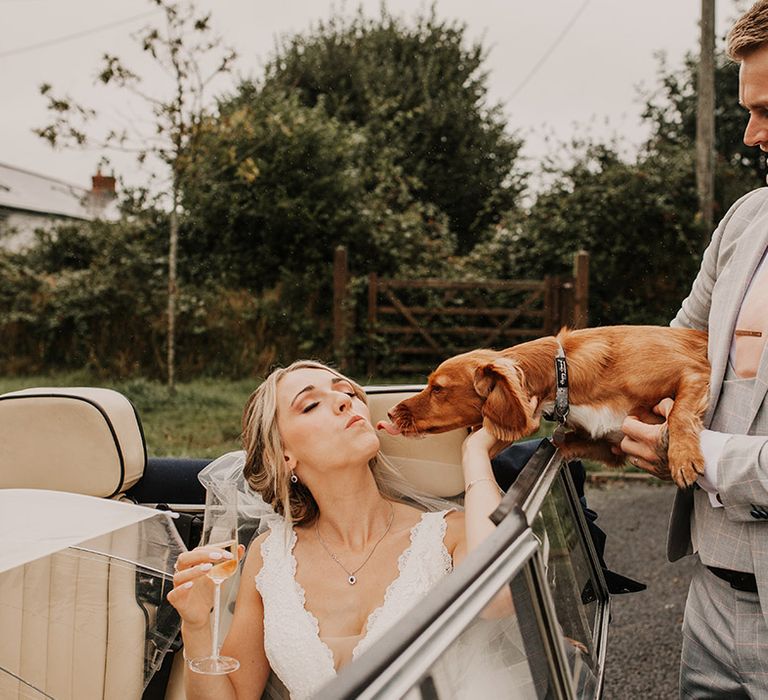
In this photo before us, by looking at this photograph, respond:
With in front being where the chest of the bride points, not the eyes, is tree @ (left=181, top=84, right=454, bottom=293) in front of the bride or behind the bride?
behind

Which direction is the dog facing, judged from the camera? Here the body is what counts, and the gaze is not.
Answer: to the viewer's left

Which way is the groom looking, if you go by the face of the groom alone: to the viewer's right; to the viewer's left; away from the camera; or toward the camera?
to the viewer's left

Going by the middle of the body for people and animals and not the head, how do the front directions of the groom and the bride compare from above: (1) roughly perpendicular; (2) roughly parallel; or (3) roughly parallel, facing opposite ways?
roughly perpendicular

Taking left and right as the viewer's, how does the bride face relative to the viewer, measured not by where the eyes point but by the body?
facing the viewer

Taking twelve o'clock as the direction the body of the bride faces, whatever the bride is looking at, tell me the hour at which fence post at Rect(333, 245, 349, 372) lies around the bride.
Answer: The fence post is roughly at 6 o'clock from the bride.

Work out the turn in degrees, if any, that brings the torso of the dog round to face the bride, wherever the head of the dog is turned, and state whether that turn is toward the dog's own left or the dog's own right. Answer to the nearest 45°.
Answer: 0° — it already faces them

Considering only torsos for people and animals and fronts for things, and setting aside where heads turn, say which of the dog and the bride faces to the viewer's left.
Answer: the dog

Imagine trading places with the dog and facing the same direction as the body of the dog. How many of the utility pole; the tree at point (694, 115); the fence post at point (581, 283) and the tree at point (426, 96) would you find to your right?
4

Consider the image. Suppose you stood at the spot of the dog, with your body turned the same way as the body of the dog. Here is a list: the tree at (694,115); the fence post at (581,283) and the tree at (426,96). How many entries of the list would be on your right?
3

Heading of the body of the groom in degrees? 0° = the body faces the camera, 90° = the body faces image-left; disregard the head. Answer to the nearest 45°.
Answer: approximately 45°

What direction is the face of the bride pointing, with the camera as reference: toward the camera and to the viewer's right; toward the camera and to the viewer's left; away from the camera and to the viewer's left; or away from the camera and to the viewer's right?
toward the camera and to the viewer's right

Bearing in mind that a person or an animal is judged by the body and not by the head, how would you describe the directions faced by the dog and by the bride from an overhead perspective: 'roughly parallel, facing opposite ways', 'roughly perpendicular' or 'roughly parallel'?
roughly perpendicular

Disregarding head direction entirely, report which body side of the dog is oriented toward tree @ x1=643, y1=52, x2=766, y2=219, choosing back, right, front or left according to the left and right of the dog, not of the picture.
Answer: right
